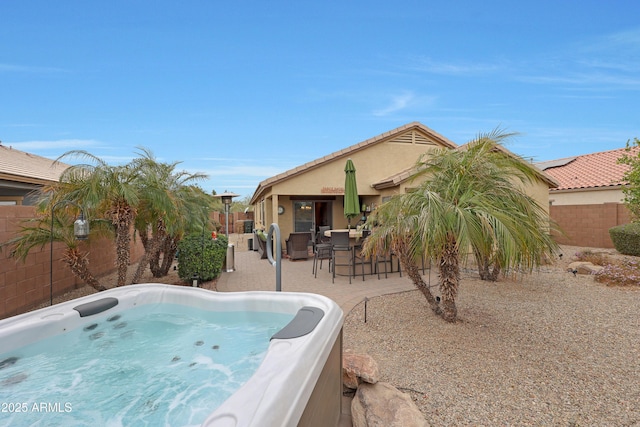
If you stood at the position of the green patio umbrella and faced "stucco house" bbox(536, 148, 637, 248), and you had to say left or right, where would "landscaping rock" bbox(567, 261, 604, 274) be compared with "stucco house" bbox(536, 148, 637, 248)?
right

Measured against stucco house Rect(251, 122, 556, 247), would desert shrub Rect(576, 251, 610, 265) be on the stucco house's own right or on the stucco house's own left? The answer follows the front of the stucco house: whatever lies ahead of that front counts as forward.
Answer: on the stucco house's own right

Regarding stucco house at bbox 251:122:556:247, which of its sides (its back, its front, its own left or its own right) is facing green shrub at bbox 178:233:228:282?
back

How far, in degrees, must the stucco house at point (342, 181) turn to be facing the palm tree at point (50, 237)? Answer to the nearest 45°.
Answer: approximately 45° to its right

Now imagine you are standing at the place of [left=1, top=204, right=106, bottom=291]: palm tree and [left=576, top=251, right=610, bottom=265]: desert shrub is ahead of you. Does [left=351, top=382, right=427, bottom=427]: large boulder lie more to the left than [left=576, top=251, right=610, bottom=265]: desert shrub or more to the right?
right

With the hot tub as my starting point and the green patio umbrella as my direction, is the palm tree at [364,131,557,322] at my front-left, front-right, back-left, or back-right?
front-right

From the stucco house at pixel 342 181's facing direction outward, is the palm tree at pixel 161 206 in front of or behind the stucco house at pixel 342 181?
in front

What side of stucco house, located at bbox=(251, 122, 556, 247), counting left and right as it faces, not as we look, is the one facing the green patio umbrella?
back

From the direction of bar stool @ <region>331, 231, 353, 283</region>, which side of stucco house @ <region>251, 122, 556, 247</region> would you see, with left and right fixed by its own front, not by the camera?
back

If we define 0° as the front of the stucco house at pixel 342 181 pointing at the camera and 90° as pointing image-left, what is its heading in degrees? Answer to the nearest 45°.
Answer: approximately 180°

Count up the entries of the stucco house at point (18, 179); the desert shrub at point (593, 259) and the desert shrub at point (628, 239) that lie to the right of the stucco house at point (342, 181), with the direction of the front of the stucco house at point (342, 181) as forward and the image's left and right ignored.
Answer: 2
